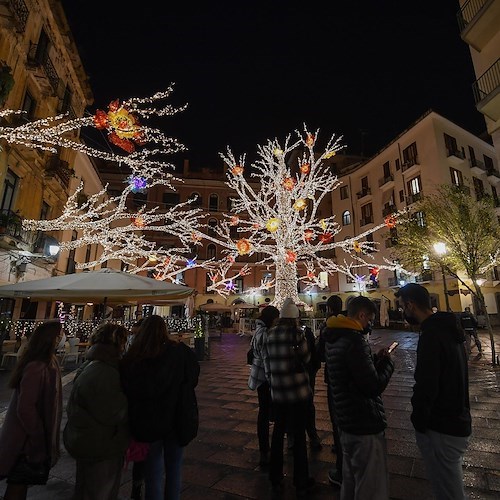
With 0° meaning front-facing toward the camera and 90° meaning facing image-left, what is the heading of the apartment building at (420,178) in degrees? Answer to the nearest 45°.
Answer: approximately 45°

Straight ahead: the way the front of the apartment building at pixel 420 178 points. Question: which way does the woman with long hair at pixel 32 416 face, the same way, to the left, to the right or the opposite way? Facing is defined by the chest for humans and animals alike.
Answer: the opposite way

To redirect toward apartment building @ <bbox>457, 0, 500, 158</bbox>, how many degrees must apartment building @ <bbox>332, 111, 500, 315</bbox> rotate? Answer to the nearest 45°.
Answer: approximately 45° to its left

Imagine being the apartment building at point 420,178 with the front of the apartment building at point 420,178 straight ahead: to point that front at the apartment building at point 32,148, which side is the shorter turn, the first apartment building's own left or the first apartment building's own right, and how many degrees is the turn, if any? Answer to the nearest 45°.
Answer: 0° — it already faces it

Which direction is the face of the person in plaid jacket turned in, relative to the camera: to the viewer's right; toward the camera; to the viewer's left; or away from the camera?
away from the camera

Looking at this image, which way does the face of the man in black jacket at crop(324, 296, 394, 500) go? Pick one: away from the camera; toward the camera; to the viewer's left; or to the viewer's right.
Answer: to the viewer's right

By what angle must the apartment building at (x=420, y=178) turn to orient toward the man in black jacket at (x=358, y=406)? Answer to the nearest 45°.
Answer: approximately 45° to its left

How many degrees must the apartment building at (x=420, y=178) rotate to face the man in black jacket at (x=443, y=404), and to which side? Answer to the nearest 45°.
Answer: approximately 45° to its left

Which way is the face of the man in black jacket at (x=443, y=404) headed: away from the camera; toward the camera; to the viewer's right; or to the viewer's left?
to the viewer's left
